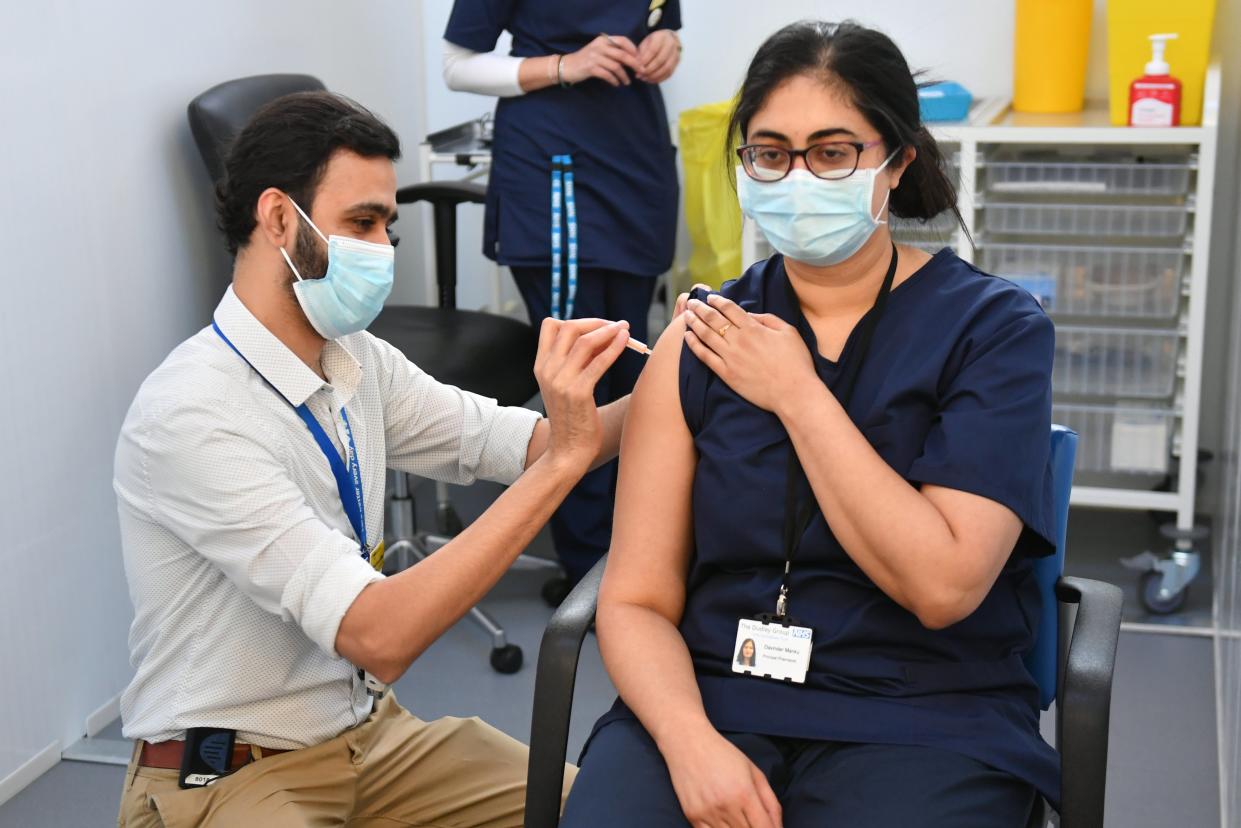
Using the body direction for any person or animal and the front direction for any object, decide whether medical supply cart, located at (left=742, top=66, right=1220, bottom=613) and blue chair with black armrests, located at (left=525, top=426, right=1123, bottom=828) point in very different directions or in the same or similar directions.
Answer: same or similar directions

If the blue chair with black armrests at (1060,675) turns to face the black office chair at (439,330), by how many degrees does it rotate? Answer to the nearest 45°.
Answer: approximately 135° to its right

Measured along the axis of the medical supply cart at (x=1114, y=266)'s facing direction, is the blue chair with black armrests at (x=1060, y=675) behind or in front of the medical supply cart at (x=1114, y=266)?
in front

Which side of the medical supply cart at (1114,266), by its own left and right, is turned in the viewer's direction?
front

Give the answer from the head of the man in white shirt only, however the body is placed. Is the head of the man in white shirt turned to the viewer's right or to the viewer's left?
to the viewer's right

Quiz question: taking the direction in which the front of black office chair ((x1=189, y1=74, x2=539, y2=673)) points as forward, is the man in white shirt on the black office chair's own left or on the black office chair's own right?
on the black office chair's own right

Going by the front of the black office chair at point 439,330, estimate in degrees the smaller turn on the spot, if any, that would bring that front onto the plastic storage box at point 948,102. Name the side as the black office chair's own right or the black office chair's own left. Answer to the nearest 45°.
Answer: approximately 45° to the black office chair's own left

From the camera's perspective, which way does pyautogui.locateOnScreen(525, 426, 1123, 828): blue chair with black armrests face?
toward the camera

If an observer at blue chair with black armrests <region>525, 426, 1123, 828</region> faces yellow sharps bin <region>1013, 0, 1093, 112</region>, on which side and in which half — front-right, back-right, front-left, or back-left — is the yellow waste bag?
front-left

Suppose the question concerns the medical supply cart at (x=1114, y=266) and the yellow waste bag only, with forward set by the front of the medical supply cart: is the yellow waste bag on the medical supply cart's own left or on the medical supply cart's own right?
on the medical supply cart's own right

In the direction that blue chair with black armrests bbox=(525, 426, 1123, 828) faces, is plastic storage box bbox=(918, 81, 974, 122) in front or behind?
behind

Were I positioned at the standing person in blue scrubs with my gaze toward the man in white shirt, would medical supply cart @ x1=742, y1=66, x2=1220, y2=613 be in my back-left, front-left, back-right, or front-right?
back-left

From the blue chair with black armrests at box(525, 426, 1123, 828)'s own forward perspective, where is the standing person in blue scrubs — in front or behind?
behind

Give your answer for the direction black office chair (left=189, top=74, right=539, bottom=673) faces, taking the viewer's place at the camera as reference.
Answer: facing the viewer and to the right of the viewer

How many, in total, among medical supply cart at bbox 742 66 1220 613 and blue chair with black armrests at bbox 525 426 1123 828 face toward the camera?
2

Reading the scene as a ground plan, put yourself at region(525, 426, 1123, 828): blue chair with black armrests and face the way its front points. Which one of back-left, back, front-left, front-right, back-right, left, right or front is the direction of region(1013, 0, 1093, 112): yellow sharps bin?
back
